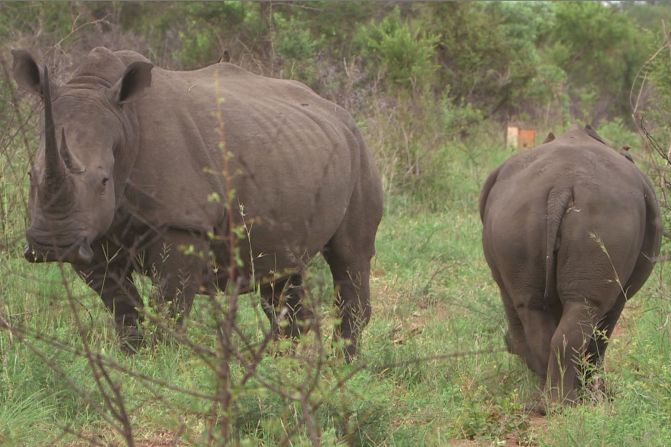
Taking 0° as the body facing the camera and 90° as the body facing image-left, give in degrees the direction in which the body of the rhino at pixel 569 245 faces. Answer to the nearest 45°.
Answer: approximately 180°

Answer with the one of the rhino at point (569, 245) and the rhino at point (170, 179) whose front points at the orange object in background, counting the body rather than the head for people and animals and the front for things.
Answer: the rhino at point (569, 245)

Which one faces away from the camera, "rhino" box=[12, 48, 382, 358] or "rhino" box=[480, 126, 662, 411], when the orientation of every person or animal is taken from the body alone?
"rhino" box=[480, 126, 662, 411]

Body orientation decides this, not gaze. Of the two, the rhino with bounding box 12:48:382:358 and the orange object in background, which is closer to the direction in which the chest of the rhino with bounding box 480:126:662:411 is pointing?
the orange object in background

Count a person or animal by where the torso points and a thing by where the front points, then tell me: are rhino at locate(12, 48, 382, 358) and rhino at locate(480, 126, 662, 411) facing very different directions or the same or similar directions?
very different directions

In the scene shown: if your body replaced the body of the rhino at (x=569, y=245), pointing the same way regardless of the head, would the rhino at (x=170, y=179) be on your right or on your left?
on your left

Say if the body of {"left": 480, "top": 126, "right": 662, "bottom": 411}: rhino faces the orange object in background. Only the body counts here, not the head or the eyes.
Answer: yes

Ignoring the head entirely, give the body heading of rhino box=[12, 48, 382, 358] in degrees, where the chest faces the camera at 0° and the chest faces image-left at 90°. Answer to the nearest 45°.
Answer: approximately 45°

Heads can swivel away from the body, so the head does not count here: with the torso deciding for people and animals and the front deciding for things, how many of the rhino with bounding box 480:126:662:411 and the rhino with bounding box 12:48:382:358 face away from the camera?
1

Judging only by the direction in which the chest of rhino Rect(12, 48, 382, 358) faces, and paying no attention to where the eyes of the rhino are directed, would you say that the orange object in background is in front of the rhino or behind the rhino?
behind
